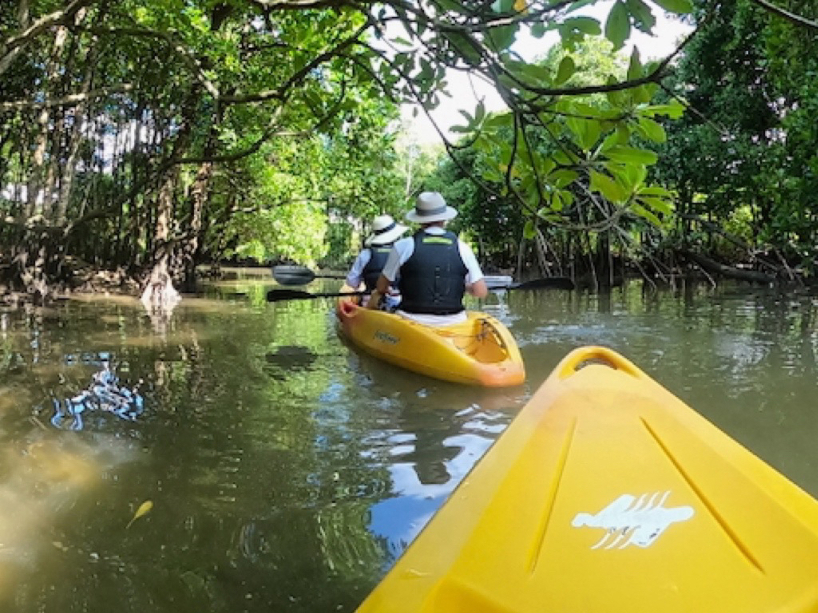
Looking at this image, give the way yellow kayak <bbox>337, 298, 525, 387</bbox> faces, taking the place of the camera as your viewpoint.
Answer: facing away from the viewer and to the left of the viewer

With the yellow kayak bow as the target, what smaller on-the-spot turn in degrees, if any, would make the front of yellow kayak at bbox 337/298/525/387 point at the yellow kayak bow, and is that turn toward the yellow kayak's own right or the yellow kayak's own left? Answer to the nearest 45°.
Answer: approximately 135° to the yellow kayak's own left

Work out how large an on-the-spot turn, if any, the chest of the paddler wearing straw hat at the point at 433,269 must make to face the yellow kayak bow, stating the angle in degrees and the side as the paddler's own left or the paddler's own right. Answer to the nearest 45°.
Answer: approximately 180°

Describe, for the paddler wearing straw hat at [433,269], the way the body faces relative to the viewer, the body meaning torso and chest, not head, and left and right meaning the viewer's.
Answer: facing away from the viewer

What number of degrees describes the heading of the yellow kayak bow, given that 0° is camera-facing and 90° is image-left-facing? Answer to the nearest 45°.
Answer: approximately 180°

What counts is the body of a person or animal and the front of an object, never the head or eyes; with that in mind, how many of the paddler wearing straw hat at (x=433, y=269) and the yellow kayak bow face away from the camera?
2
